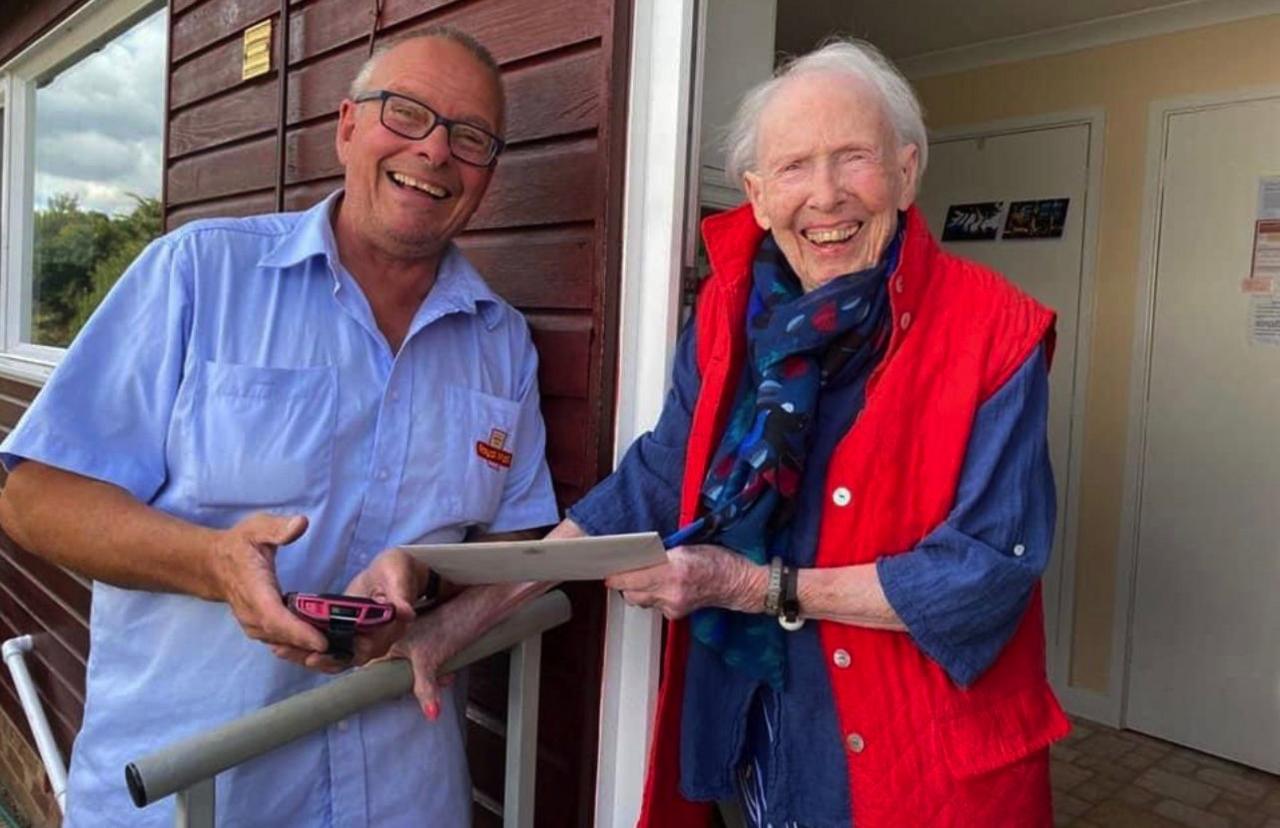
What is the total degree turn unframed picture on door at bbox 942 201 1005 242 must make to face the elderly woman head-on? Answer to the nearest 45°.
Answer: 0° — it already faces them

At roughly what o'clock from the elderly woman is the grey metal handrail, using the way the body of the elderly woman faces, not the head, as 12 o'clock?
The grey metal handrail is roughly at 1 o'clock from the elderly woman.

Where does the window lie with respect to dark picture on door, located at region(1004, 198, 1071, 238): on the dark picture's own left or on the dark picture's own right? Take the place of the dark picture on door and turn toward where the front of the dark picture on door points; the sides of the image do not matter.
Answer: on the dark picture's own right

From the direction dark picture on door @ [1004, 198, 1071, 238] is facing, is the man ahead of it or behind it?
ahead

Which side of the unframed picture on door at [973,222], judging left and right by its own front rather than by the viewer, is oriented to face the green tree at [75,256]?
right

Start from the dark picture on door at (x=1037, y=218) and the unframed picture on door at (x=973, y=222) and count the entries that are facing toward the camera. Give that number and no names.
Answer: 2
